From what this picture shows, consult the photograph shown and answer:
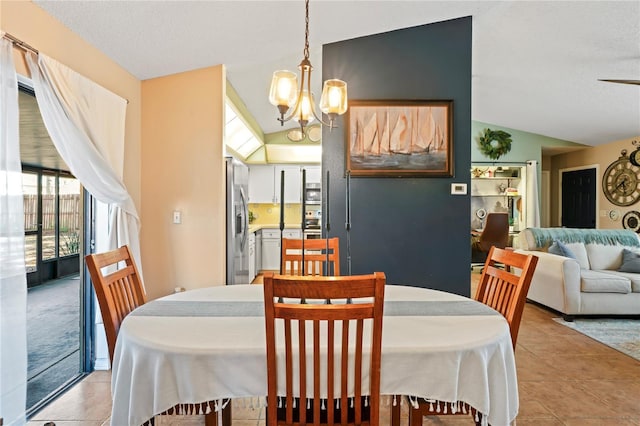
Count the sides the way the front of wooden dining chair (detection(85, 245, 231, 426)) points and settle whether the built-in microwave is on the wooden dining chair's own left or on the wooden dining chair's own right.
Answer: on the wooden dining chair's own left

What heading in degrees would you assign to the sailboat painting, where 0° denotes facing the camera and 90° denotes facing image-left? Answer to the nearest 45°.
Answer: approximately 0°

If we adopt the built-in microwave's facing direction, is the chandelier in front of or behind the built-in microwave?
in front

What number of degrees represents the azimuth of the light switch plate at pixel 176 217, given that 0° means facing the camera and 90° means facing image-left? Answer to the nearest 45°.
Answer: approximately 0°

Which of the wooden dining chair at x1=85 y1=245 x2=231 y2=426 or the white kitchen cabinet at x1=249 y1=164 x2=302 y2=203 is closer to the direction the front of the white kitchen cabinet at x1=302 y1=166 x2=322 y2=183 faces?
the wooden dining chair

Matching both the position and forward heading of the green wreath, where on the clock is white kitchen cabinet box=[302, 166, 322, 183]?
The white kitchen cabinet is roughly at 2 o'clock from the green wreath.

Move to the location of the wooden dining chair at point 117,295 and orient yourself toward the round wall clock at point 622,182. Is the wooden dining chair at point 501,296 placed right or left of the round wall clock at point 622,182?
right

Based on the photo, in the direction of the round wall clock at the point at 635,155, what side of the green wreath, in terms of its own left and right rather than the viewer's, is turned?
left

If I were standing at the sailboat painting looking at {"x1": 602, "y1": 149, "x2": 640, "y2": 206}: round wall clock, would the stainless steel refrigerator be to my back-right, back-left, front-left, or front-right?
back-left

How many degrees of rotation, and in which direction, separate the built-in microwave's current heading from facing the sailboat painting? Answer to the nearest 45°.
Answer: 0° — it already faces it

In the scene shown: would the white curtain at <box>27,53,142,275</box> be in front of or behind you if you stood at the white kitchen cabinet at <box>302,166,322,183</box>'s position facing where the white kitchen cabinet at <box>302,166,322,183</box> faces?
in front

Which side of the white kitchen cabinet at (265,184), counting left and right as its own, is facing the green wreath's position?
left

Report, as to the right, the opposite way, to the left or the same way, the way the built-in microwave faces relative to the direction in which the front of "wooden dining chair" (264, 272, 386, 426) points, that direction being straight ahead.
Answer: the opposite way
